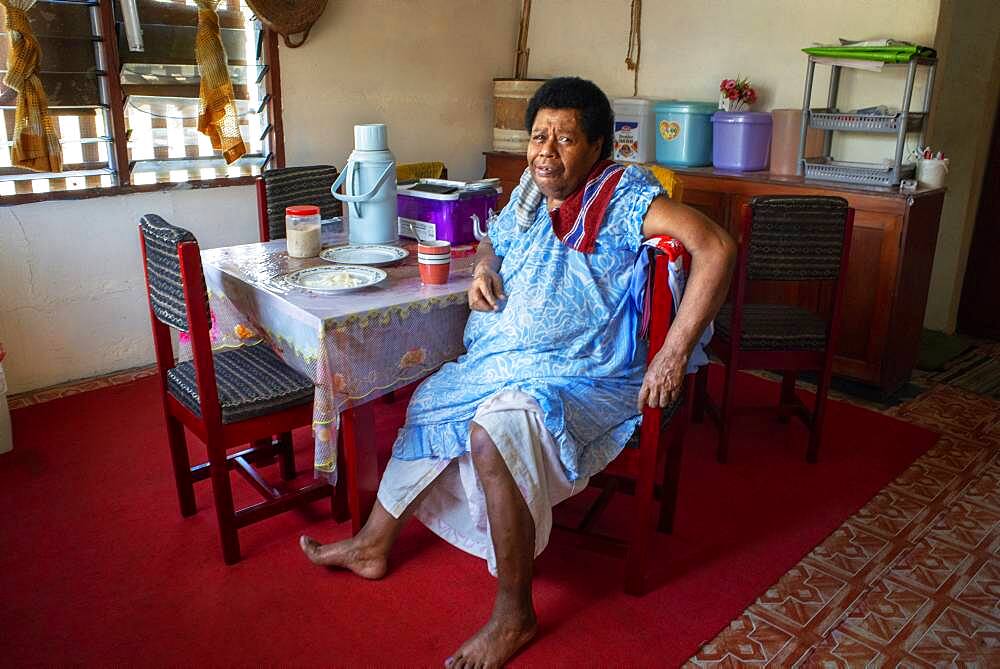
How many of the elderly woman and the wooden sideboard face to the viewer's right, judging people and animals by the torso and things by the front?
0

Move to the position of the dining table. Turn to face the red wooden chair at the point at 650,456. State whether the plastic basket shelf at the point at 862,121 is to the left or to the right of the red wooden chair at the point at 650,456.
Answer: left

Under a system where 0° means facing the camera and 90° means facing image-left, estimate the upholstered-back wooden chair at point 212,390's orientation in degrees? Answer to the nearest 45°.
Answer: approximately 225°

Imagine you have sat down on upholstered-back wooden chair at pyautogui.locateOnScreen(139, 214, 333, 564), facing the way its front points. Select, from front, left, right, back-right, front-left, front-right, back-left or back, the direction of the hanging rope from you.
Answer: front

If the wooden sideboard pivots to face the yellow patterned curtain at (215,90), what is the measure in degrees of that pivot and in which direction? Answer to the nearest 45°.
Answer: approximately 45° to its right

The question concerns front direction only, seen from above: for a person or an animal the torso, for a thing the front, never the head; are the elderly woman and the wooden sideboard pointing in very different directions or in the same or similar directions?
same or similar directions

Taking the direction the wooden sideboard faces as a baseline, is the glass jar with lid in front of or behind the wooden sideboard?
in front

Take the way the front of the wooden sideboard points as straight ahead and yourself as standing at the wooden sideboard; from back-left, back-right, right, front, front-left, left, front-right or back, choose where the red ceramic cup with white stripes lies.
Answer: front

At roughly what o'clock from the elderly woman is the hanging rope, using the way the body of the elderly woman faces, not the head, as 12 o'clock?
The hanging rope is roughly at 5 o'clock from the elderly woman.

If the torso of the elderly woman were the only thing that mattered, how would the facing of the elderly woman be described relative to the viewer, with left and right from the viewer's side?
facing the viewer and to the left of the viewer

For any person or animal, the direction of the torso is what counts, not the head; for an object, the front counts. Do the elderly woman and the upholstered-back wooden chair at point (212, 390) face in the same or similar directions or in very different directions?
very different directions

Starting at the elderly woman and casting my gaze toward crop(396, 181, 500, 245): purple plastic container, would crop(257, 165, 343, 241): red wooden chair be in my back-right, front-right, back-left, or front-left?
front-left

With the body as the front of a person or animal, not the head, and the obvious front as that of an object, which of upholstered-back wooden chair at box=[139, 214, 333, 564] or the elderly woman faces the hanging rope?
the upholstered-back wooden chair
